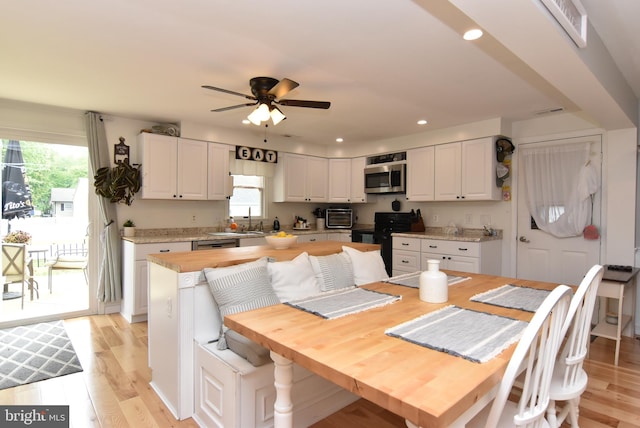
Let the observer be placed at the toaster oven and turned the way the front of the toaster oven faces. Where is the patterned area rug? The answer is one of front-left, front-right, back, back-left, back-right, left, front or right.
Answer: front-right

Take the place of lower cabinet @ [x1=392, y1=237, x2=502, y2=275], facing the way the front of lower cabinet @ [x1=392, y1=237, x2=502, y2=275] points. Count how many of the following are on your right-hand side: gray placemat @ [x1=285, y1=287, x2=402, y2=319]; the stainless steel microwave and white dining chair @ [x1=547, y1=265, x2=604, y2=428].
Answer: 1

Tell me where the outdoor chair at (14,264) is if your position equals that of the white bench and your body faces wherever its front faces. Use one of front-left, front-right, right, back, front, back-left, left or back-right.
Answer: back

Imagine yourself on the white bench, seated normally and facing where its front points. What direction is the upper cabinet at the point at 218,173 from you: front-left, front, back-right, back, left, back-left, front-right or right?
back-left

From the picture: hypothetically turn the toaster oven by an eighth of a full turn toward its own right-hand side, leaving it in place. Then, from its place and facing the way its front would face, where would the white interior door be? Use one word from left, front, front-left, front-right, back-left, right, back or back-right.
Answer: left

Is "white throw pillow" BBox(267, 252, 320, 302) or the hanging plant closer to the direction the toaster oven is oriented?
the white throw pillow

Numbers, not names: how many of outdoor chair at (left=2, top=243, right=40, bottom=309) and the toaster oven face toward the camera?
1

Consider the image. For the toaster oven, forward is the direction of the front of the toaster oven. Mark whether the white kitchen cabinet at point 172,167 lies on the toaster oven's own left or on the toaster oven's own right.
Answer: on the toaster oven's own right

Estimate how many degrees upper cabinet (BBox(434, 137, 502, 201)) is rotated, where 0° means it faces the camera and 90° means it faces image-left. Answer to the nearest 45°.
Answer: approximately 45°

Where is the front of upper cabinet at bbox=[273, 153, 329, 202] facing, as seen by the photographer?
facing the viewer and to the right of the viewer

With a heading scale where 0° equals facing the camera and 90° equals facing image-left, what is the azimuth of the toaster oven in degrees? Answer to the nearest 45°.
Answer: approximately 0°
